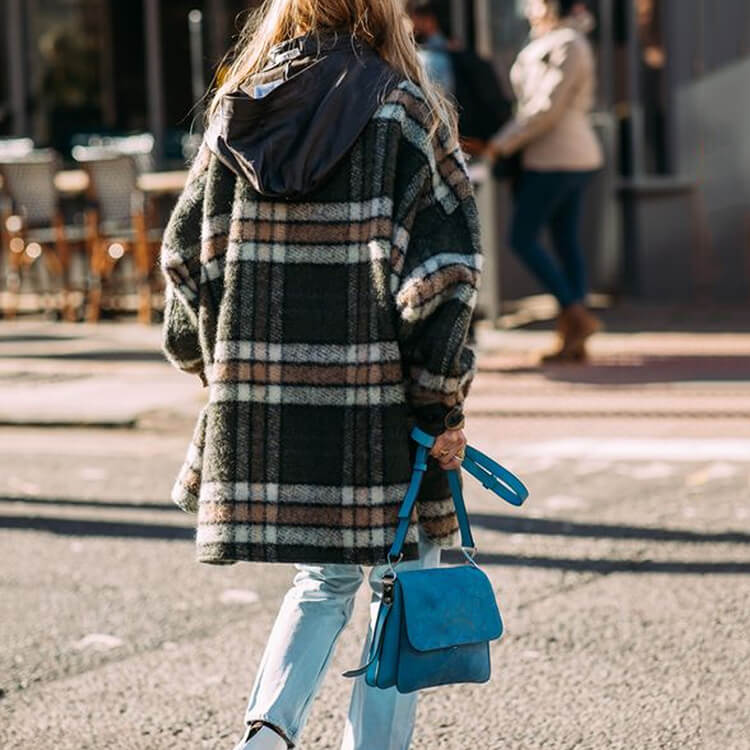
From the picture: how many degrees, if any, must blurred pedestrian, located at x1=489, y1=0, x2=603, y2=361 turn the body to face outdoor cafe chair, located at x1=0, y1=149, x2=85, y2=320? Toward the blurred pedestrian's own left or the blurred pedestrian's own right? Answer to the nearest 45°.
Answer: approximately 45° to the blurred pedestrian's own right

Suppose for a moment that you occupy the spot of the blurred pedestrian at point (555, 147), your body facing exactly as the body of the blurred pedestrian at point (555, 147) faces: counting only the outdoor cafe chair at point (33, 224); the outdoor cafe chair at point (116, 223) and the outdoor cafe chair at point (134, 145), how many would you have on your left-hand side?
0

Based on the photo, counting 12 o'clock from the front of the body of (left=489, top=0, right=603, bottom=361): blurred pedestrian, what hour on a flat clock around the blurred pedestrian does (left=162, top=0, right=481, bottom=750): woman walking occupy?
The woman walking is roughly at 9 o'clock from the blurred pedestrian.

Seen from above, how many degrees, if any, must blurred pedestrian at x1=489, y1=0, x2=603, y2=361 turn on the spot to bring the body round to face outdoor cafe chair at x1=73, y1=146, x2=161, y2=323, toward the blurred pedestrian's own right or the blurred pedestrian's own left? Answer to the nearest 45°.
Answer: approximately 45° to the blurred pedestrian's own right

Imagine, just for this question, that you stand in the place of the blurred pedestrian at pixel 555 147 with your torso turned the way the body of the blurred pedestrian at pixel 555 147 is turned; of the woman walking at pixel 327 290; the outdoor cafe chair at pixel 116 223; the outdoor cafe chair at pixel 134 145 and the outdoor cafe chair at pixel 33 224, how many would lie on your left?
1

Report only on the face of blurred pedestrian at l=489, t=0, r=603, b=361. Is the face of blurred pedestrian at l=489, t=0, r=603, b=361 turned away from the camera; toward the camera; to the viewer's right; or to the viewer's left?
to the viewer's left

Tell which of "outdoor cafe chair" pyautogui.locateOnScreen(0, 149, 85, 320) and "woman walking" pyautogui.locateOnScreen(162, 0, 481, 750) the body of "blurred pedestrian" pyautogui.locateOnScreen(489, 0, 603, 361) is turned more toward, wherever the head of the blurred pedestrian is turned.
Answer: the outdoor cafe chair

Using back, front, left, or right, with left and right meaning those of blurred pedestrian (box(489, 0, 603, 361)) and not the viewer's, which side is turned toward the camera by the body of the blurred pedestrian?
left

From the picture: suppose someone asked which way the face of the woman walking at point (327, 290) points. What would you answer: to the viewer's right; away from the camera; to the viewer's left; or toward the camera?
away from the camera

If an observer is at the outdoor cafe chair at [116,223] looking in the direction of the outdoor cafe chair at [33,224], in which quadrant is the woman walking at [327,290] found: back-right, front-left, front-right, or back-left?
back-left
